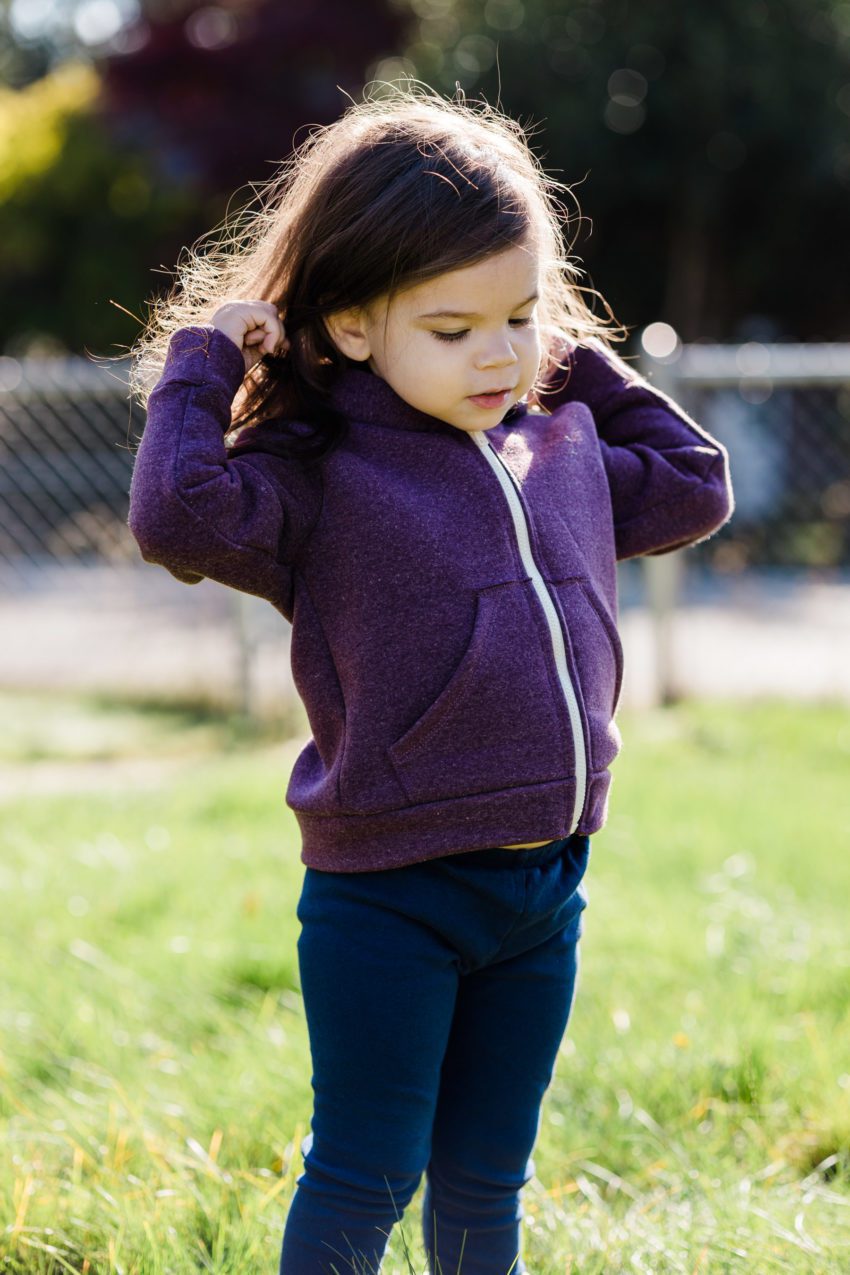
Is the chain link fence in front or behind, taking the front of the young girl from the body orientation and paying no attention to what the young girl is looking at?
behind

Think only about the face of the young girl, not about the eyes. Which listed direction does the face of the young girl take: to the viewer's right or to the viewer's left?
to the viewer's right

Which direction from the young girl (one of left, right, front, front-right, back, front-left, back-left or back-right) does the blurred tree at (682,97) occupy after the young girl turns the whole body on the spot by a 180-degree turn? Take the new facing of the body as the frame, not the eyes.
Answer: front-right
